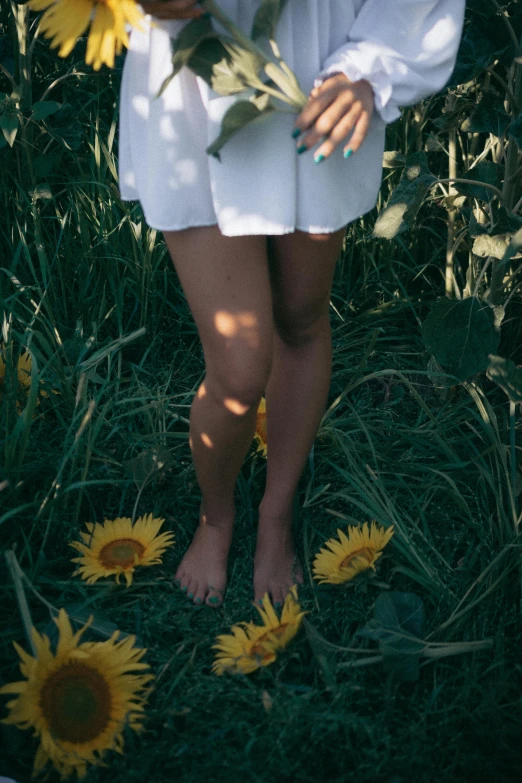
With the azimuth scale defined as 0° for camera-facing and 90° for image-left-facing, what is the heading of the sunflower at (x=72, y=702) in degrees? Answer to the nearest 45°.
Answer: approximately 0°

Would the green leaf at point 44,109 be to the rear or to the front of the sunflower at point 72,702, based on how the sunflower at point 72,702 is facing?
to the rear

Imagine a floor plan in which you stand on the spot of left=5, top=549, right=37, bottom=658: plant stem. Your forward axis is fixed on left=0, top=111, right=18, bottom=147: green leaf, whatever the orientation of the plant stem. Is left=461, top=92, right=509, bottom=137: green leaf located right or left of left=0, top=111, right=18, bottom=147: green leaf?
right
